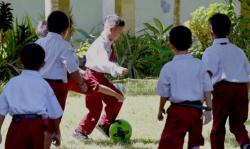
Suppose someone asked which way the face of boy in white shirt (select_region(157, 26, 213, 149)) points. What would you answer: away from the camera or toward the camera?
away from the camera

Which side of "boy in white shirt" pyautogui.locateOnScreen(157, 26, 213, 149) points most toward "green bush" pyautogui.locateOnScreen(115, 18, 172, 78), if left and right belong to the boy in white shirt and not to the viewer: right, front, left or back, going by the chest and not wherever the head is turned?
front

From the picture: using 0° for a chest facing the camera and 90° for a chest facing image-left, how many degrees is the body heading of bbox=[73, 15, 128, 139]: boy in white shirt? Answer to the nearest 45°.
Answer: approximately 270°

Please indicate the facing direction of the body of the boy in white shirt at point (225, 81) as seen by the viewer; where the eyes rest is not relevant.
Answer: away from the camera

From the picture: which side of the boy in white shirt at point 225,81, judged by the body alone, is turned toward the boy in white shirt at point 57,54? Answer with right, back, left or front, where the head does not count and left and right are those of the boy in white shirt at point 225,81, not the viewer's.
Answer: left

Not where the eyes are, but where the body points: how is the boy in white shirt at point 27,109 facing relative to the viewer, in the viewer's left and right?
facing away from the viewer

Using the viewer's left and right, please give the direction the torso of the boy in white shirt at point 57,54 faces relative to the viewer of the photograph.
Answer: facing away from the viewer and to the right of the viewer

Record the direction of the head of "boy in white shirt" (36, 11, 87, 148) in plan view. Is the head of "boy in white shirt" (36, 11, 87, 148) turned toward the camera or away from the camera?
away from the camera

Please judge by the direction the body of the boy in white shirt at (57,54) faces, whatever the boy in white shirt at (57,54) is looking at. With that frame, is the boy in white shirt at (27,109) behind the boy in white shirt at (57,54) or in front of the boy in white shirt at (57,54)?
behind

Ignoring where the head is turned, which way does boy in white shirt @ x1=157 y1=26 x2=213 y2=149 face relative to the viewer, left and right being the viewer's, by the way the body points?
facing away from the viewer

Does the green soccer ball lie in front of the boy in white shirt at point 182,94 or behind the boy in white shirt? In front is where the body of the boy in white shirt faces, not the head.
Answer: in front

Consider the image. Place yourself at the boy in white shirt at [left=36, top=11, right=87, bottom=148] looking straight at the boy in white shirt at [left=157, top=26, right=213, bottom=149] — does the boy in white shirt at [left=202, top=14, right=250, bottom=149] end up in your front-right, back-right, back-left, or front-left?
front-left
